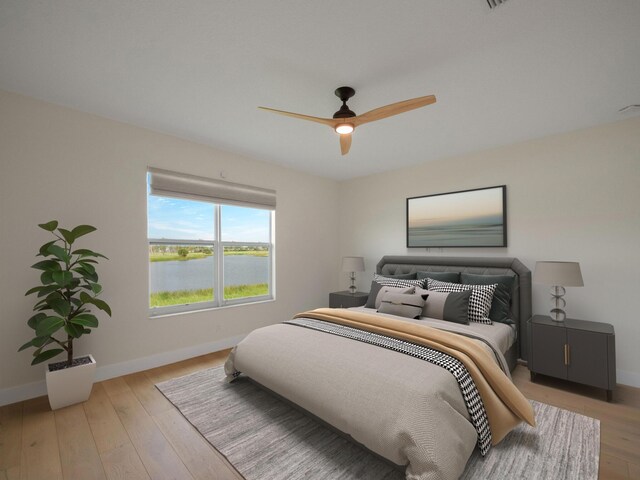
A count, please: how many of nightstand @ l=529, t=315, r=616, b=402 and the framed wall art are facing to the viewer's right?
0

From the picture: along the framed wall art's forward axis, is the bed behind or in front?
in front

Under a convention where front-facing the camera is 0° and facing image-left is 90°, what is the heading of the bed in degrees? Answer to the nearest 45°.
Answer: approximately 45°

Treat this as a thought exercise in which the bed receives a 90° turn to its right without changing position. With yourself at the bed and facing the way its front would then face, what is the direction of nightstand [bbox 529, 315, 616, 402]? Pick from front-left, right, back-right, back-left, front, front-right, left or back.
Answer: right

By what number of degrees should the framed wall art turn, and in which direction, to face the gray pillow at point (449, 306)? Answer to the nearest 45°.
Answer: approximately 45° to its left

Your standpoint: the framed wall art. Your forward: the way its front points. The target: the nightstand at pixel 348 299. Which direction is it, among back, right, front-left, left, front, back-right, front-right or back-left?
front-right

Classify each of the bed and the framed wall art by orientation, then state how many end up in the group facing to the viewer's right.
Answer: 0

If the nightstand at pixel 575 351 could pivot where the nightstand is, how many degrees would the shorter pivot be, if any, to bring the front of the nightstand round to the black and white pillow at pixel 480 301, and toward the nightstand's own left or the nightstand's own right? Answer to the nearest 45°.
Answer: approximately 45° to the nightstand's own right
